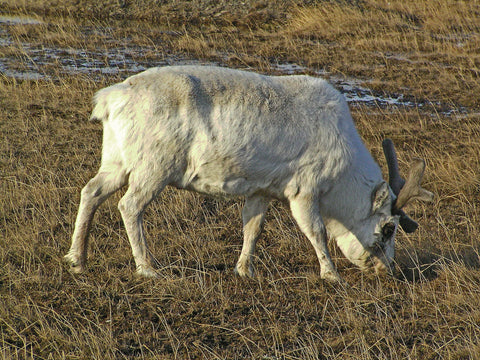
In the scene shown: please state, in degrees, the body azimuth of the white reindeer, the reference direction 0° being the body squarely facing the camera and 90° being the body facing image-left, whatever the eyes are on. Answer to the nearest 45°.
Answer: approximately 270°
